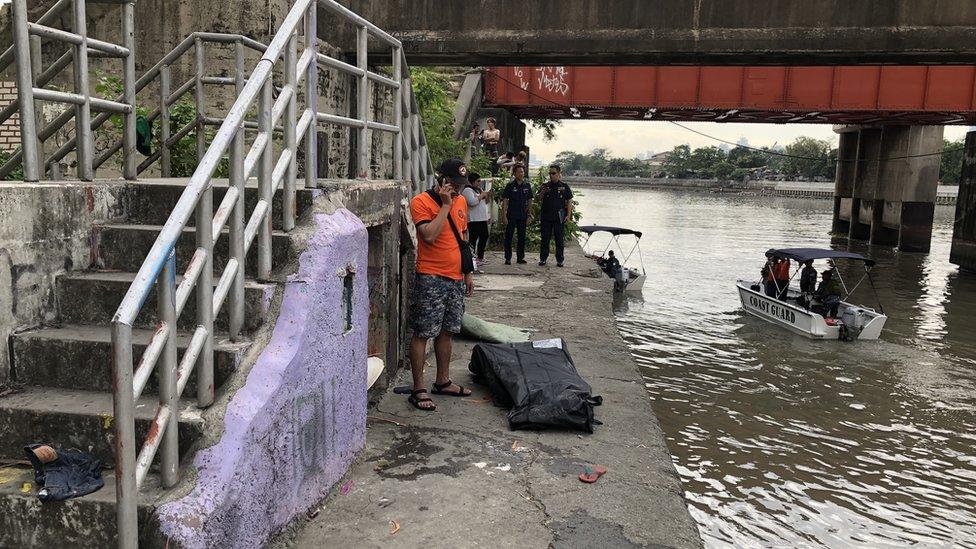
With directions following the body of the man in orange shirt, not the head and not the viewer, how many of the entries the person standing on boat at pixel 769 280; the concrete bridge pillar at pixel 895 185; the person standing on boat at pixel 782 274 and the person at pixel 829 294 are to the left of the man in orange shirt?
4

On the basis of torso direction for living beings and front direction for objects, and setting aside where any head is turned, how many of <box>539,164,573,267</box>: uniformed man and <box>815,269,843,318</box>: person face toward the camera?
1

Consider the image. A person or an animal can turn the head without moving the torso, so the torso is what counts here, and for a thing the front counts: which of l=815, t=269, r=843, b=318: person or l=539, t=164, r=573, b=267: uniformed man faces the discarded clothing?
the uniformed man

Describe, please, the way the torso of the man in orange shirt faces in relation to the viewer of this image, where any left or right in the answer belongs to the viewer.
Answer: facing the viewer and to the right of the viewer

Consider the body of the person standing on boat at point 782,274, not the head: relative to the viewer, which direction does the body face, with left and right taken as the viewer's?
facing away from the viewer and to the left of the viewer

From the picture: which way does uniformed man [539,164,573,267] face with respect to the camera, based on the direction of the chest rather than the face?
toward the camera

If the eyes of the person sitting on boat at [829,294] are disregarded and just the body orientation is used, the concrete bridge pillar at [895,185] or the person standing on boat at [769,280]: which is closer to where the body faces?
the person standing on boat

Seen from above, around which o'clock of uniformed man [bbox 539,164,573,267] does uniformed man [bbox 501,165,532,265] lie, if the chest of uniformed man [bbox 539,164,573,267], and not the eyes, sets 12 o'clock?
uniformed man [bbox 501,165,532,265] is roughly at 3 o'clock from uniformed man [bbox 539,164,573,267].

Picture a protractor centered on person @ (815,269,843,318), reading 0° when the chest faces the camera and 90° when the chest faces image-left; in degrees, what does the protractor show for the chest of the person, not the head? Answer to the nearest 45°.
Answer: approximately 135°

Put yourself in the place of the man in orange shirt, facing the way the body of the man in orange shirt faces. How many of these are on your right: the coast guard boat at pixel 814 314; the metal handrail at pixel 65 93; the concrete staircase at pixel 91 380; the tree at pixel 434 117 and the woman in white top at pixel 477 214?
2

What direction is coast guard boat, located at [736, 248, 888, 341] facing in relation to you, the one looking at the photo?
facing away from the viewer and to the left of the viewer

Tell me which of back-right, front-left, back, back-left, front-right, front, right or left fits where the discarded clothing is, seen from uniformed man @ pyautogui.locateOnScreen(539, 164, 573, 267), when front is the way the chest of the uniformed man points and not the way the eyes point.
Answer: front

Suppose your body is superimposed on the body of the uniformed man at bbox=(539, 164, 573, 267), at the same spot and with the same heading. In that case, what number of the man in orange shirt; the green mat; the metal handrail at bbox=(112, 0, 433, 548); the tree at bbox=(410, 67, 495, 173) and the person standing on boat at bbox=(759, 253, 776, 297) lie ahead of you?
3
